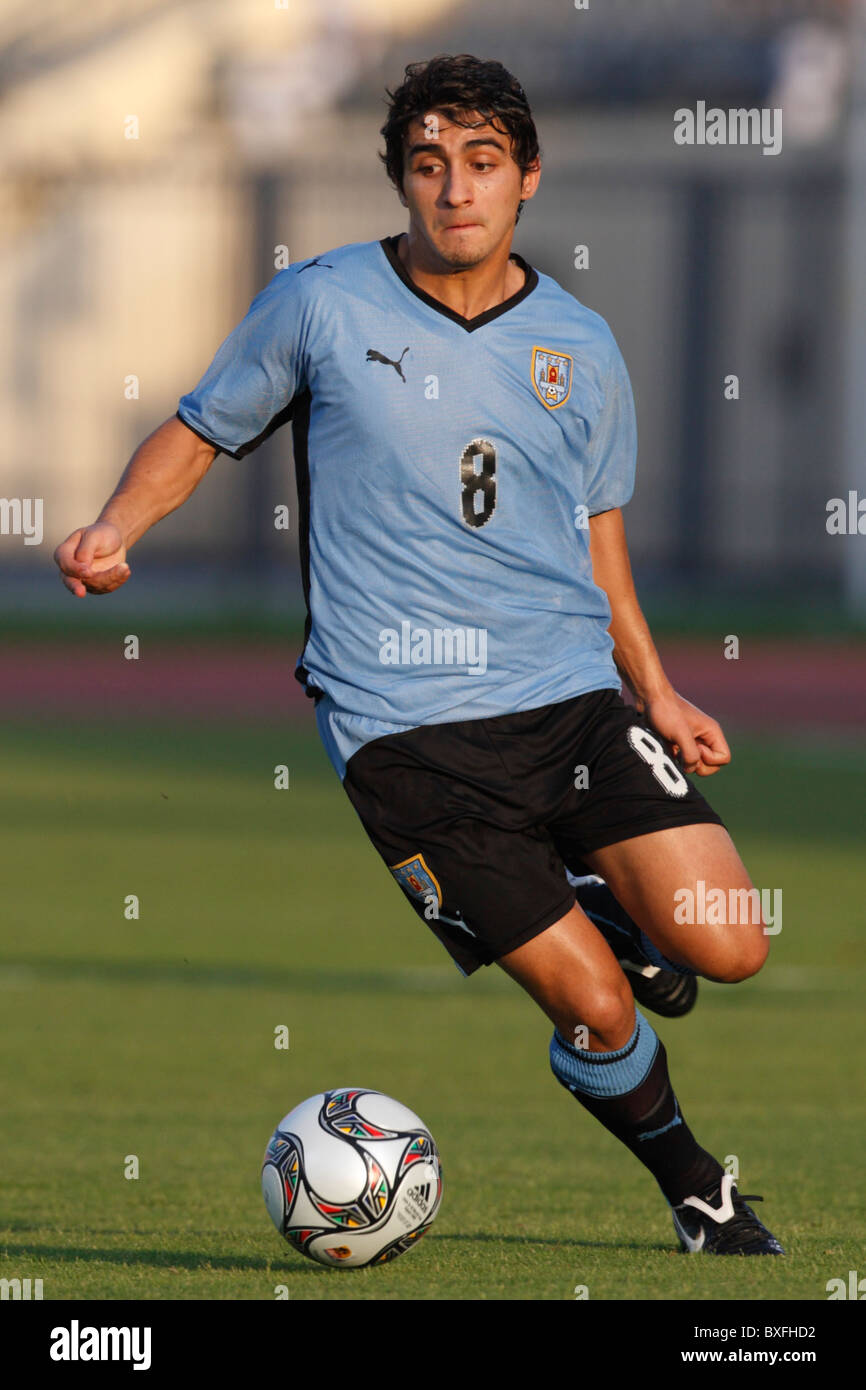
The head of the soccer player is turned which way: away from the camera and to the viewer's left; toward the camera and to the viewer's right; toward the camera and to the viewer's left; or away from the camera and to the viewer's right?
toward the camera and to the viewer's left

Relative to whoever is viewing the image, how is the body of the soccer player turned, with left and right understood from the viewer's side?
facing the viewer
